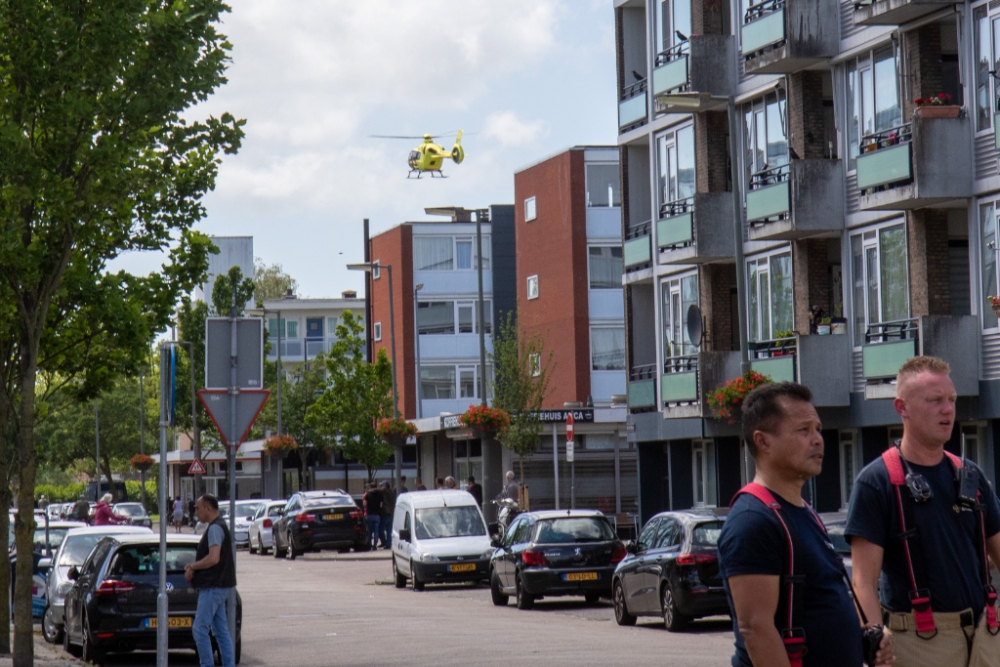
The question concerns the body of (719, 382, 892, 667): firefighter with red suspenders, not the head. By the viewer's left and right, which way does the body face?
facing the viewer and to the right of the viewer

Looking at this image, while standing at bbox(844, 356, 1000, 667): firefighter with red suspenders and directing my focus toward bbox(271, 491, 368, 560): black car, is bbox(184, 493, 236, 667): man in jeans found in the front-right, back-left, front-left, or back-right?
front-left

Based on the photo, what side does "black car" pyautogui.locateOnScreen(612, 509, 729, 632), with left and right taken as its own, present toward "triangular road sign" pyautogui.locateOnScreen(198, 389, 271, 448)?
left

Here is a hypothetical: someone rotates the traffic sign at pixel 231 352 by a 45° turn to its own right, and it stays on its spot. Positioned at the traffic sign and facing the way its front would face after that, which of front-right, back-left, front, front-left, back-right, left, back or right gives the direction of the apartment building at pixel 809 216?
front

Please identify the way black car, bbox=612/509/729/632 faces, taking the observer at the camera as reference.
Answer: facing away from the viewer and to the left of the viewer

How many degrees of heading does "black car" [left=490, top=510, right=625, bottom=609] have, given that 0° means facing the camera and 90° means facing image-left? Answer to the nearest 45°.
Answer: approximately 135°

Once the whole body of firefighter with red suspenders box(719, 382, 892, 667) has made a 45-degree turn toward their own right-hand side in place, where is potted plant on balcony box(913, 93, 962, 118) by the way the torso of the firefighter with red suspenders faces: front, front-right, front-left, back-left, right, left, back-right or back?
back

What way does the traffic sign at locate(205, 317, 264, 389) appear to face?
away from the camera
